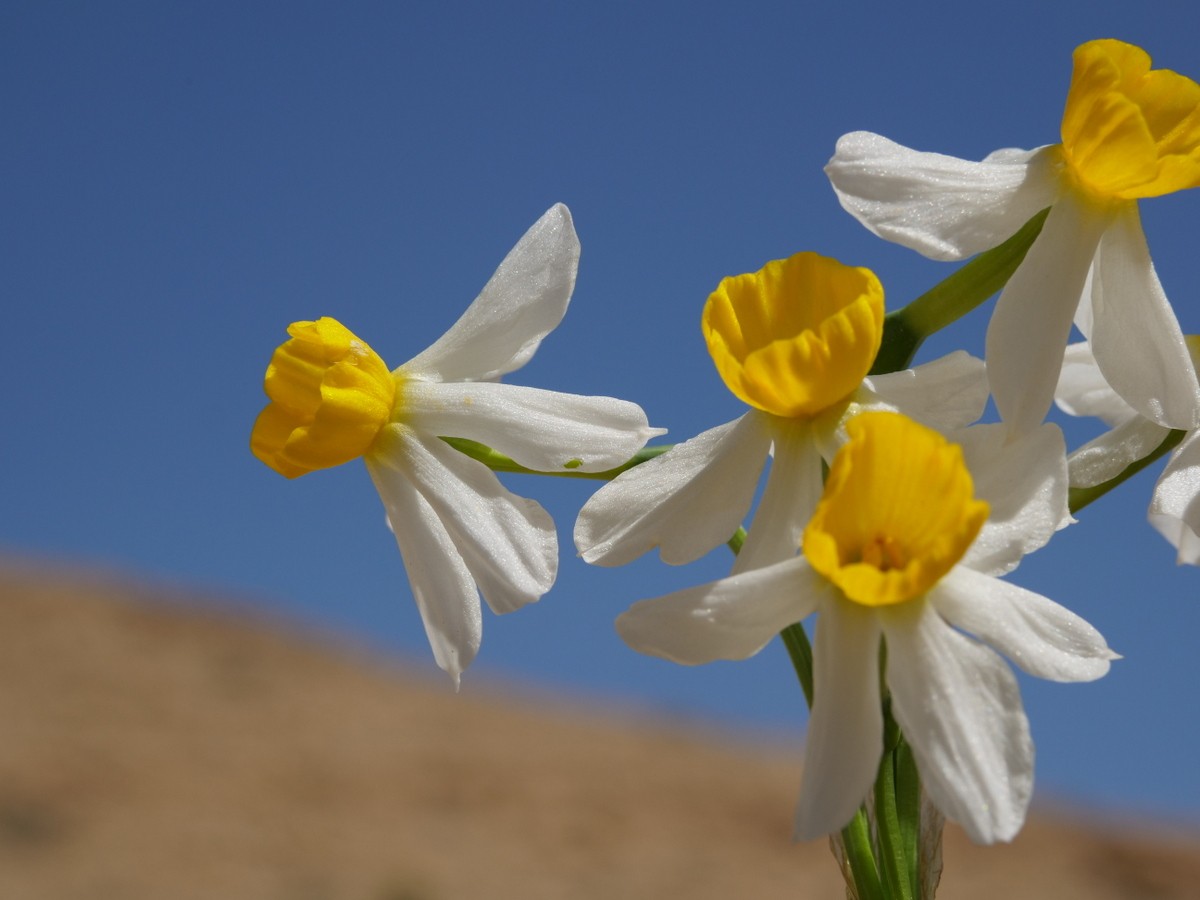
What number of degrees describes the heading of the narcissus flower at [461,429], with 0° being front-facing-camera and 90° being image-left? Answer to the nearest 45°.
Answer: approximately 90°

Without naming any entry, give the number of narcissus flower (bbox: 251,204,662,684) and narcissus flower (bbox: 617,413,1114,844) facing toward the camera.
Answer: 1

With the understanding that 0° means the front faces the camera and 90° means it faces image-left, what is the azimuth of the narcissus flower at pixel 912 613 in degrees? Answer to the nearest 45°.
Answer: approximately 0°

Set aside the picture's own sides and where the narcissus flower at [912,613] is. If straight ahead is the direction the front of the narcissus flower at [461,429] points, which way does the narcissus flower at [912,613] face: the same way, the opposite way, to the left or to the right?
to the left
